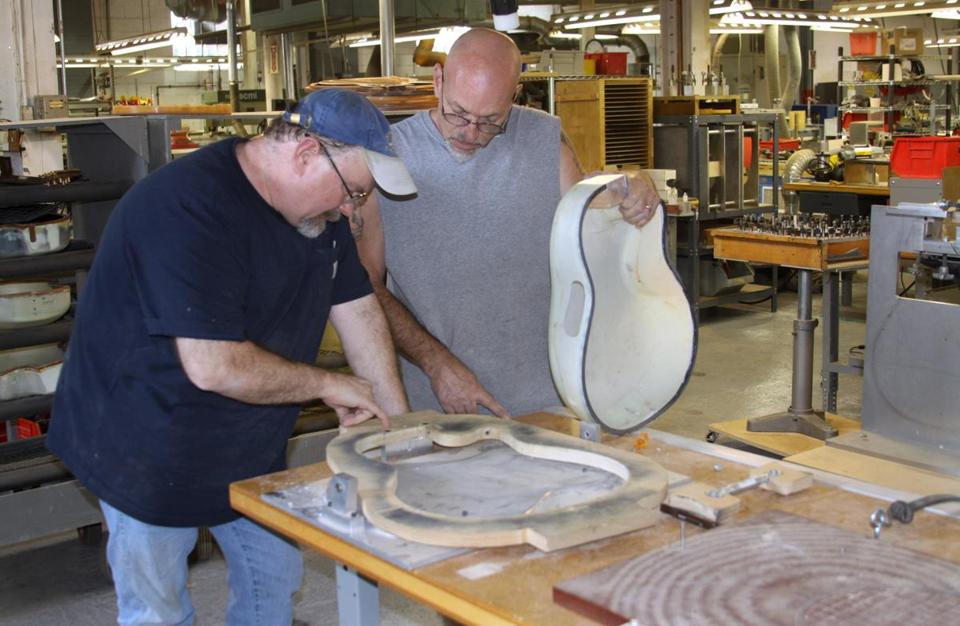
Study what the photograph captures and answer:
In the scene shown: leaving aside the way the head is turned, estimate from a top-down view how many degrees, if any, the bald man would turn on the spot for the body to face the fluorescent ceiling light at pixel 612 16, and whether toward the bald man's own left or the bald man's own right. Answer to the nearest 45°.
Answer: approximately 180°

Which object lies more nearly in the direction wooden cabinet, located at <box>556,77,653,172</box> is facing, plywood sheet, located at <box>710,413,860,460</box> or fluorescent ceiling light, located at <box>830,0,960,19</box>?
the plywood sheet

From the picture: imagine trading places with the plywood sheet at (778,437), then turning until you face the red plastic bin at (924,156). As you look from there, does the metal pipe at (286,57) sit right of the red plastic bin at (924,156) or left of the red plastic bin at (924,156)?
left

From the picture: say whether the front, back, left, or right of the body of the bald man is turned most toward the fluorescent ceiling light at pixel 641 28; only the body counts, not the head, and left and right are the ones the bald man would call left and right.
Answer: back

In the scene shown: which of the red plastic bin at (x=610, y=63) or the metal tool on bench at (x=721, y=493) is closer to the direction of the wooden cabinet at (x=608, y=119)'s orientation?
the metal tool on bench

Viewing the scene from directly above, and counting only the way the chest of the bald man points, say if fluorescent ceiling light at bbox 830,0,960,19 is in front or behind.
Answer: behind

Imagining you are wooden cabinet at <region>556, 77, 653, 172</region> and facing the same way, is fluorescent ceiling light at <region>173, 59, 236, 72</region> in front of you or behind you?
behind

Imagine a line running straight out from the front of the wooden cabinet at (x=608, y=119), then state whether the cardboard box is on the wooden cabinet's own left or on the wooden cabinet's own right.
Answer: on the wooden cabinet's own left

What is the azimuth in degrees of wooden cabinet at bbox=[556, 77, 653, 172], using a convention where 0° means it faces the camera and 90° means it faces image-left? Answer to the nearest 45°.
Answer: approximately 315°

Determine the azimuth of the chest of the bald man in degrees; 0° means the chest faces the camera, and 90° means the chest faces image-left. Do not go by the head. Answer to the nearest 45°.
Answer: approximately 0°

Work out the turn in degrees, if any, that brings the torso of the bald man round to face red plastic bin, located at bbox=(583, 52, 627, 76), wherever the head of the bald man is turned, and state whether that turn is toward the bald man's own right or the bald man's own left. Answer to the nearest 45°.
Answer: approximately 180°
